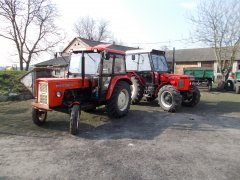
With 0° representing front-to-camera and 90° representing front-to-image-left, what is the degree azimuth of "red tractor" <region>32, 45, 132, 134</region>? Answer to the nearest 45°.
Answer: approximately 45°

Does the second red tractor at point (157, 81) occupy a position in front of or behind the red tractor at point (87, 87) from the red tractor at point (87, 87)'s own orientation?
behind

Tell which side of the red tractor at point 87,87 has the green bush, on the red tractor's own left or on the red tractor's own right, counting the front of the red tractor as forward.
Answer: on the red tractor's own right

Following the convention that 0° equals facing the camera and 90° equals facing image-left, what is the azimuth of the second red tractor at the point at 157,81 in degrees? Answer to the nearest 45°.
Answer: approximately 315°

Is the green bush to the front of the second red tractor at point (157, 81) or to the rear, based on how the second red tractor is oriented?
to the rear
